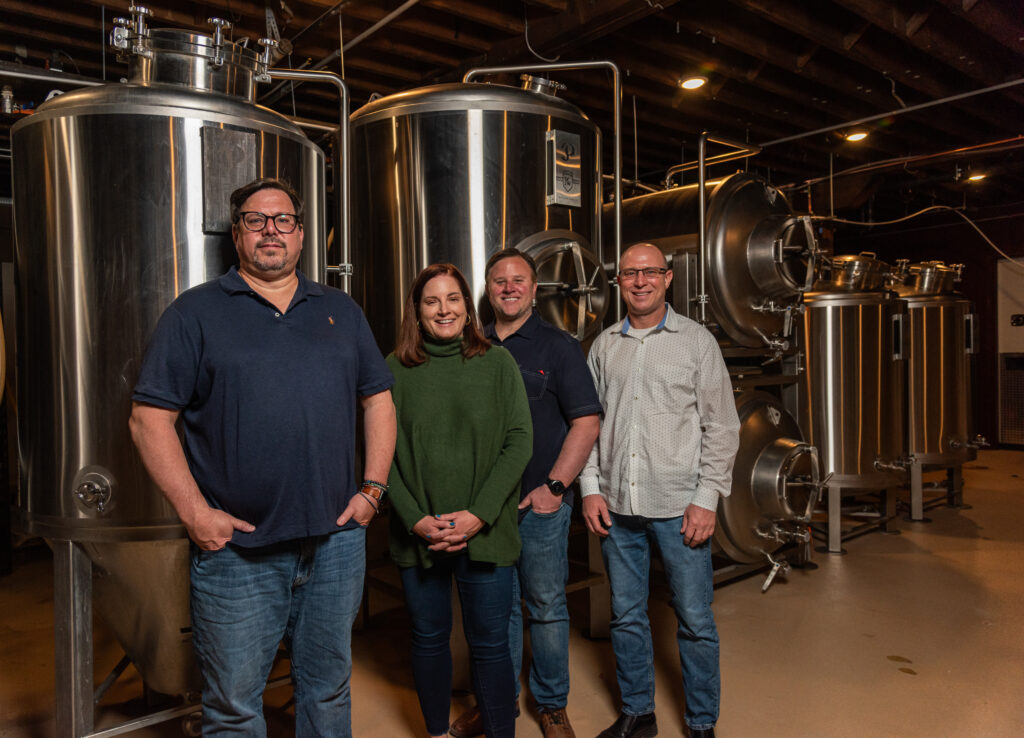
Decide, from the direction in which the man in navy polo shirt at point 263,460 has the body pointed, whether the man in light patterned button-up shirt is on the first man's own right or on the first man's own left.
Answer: on the first man's own left

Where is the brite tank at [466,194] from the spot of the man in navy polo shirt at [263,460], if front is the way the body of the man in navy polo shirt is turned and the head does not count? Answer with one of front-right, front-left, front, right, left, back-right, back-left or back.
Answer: back-left

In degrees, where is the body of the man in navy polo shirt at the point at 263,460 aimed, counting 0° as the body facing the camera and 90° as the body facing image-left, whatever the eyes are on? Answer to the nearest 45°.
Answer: approximately 0°

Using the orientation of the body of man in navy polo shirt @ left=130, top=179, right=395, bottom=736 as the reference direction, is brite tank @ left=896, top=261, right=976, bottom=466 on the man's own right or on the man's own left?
on the man's own left

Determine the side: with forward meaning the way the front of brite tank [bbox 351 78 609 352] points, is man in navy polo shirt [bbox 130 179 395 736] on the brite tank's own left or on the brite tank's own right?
on the brite tank's own right

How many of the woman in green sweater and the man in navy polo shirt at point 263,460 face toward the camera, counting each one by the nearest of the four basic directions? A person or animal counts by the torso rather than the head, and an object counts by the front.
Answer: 2

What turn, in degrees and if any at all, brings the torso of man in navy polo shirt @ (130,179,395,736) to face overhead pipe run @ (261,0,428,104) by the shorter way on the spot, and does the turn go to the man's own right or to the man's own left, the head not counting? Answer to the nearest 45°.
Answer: approximately 180°

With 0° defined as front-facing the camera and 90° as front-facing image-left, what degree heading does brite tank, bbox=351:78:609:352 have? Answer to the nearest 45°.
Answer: approximately 315°

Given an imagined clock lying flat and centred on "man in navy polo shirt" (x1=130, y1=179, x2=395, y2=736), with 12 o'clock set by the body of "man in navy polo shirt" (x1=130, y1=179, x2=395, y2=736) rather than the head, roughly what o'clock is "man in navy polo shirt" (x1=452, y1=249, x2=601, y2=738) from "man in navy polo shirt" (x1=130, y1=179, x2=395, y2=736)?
"man in navy polo shirt" (x1=452, y1=249, x2=601, y2=738) is roughly at 8 o'clock from "man in navy polo shirt" (x1=130, y1=179, x2=395, y2=736).
